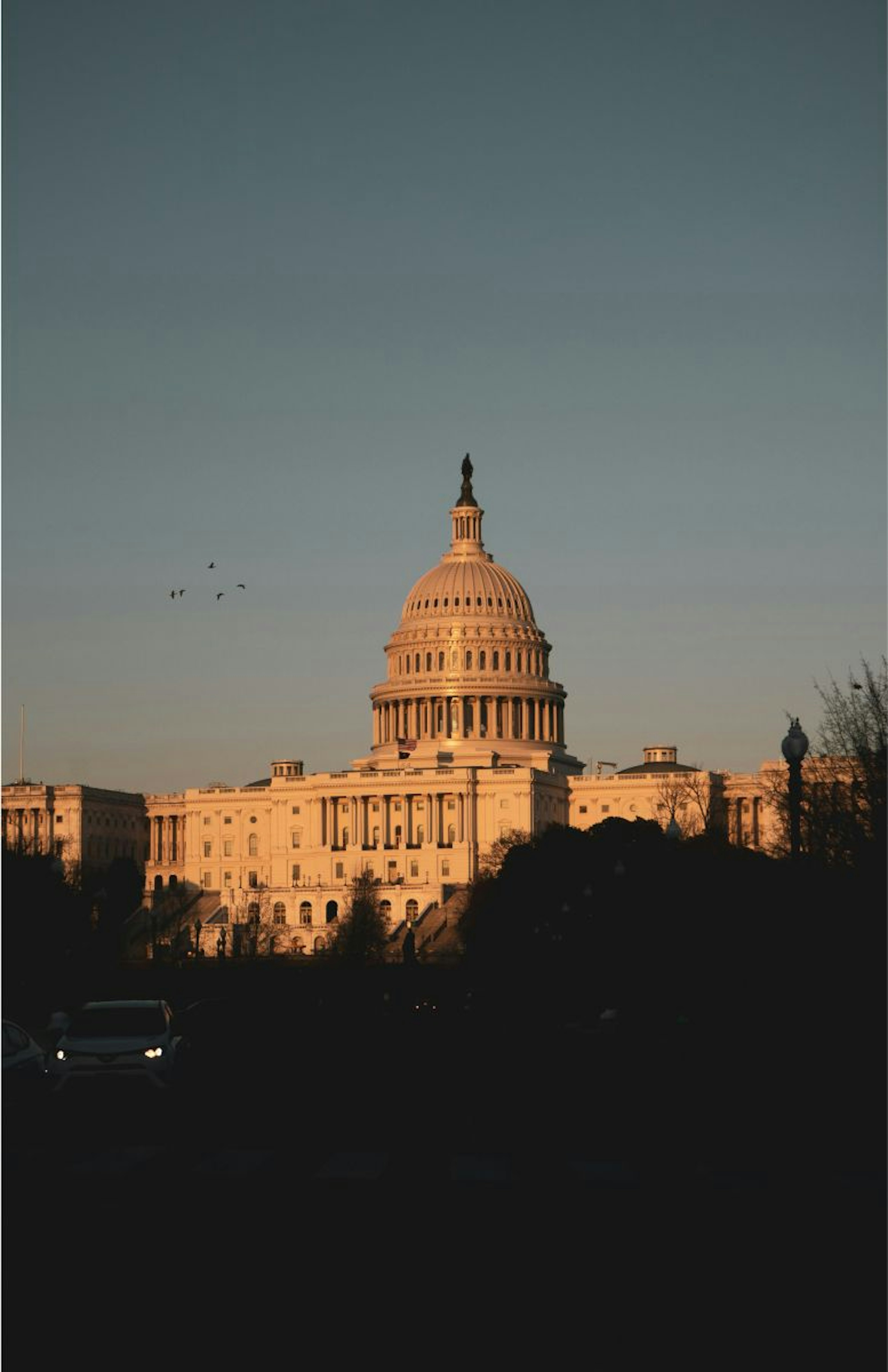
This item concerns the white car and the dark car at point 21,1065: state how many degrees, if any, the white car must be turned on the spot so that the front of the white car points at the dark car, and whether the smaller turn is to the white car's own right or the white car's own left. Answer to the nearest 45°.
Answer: approximately 45° to the white car's own right

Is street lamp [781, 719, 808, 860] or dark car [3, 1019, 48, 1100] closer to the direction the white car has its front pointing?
the dark car

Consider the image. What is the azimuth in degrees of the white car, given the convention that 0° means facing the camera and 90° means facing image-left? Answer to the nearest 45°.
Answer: approximately 0°
